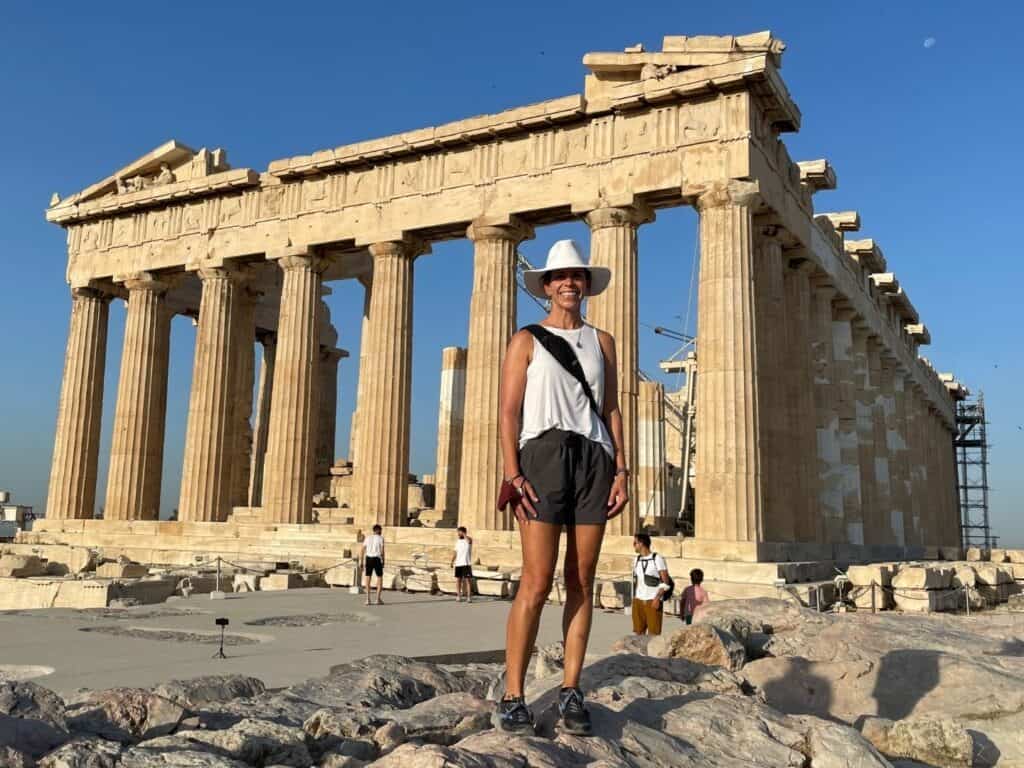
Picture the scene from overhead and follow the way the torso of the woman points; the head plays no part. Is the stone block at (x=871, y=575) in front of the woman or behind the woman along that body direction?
behind

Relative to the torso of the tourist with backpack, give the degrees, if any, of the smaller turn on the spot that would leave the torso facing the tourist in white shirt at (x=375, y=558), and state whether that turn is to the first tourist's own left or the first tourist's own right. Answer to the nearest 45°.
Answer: approximately 90° to the first tourist's own right

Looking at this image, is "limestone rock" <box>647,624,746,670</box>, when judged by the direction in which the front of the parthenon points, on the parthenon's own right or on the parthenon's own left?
on the parthenon's own left

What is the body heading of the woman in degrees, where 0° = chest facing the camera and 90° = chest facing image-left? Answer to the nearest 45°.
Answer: approximately 0°

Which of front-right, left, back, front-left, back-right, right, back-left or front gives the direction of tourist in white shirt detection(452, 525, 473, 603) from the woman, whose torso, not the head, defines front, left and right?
back

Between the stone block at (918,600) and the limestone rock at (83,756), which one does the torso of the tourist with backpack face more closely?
the limestone rock

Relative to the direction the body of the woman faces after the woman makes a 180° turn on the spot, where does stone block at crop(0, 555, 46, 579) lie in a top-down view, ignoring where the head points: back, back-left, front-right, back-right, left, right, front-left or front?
front-left

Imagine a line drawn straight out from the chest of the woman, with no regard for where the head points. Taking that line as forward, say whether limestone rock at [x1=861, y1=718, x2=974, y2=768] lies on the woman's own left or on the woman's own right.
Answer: on the woman's own left

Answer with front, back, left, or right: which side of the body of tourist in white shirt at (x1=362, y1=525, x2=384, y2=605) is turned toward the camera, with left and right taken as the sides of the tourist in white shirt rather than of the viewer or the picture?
back
